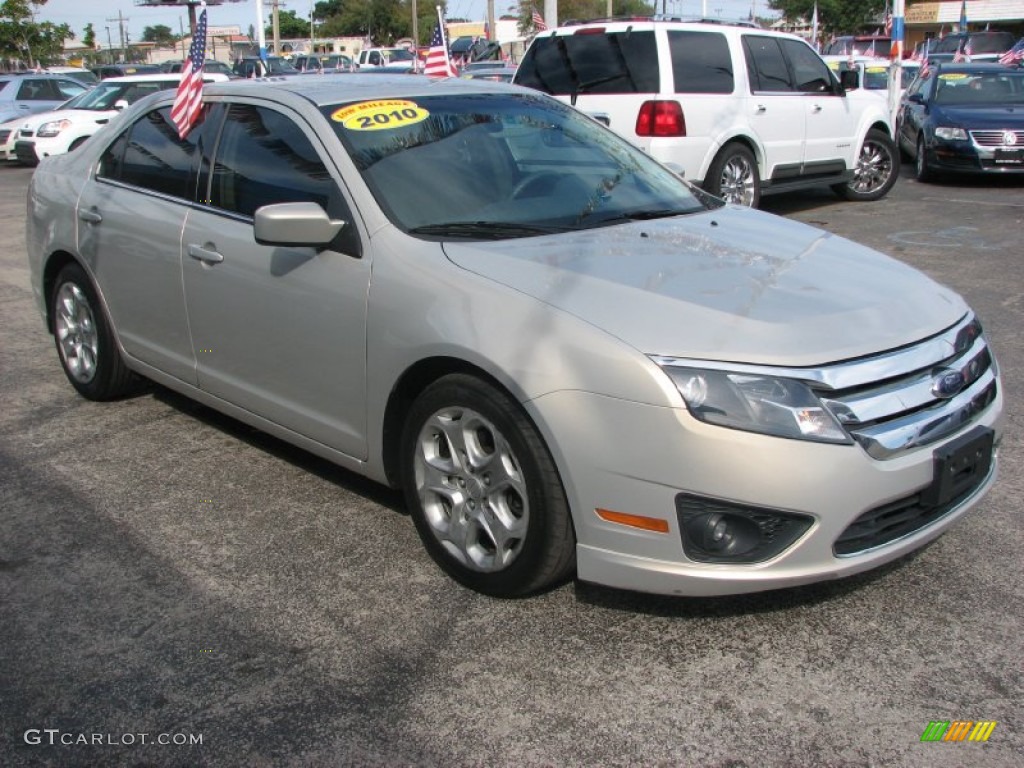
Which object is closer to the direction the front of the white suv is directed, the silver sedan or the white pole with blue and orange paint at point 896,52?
the white pole with blue and orange paint

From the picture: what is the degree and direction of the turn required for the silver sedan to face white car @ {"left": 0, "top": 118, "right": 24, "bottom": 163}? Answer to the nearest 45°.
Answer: approximately 180°

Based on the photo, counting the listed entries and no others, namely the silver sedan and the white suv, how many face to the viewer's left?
0

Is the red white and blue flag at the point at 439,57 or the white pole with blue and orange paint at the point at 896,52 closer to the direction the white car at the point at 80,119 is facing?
the red white and blue flag

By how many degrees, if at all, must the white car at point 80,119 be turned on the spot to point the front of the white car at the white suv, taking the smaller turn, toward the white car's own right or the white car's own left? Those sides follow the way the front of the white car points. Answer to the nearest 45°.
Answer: approximately 90° to the white car's own left

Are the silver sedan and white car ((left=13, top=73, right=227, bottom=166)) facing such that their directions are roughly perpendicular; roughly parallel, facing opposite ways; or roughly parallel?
roughly perpendicular

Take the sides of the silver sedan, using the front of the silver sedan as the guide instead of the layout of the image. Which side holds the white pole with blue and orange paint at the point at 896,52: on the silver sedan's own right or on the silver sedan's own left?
on the silver sedan's own left

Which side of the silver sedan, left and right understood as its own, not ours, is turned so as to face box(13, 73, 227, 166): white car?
back

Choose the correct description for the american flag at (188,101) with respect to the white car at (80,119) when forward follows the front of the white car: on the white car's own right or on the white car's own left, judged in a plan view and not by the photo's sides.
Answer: on the white car's own left

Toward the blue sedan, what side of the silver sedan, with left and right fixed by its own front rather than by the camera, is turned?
left
